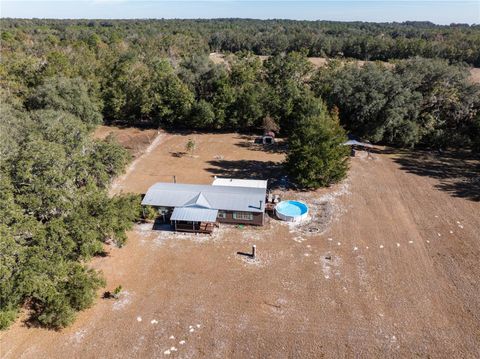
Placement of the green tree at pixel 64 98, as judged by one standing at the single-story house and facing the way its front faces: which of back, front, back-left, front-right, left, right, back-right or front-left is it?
back-right

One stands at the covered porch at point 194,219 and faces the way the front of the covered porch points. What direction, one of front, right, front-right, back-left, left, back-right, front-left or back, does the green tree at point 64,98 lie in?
back-right

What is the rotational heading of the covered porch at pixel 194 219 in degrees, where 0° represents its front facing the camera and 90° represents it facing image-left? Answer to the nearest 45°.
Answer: approximately 0°

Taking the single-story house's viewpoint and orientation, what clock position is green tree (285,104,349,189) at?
The green tree is roughly at 8 o'clock from the single-story house.

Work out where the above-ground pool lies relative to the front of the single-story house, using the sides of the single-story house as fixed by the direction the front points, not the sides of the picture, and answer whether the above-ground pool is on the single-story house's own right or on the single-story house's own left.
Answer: on the single-story house's own left

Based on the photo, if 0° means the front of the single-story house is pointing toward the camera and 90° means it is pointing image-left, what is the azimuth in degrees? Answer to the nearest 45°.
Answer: approximately 0°

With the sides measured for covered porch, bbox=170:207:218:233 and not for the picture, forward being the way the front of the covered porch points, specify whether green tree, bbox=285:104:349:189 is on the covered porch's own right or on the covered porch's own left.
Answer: on the covered porch's own left

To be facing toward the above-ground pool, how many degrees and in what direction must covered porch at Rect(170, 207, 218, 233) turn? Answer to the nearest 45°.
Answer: approximately 90° to its left
